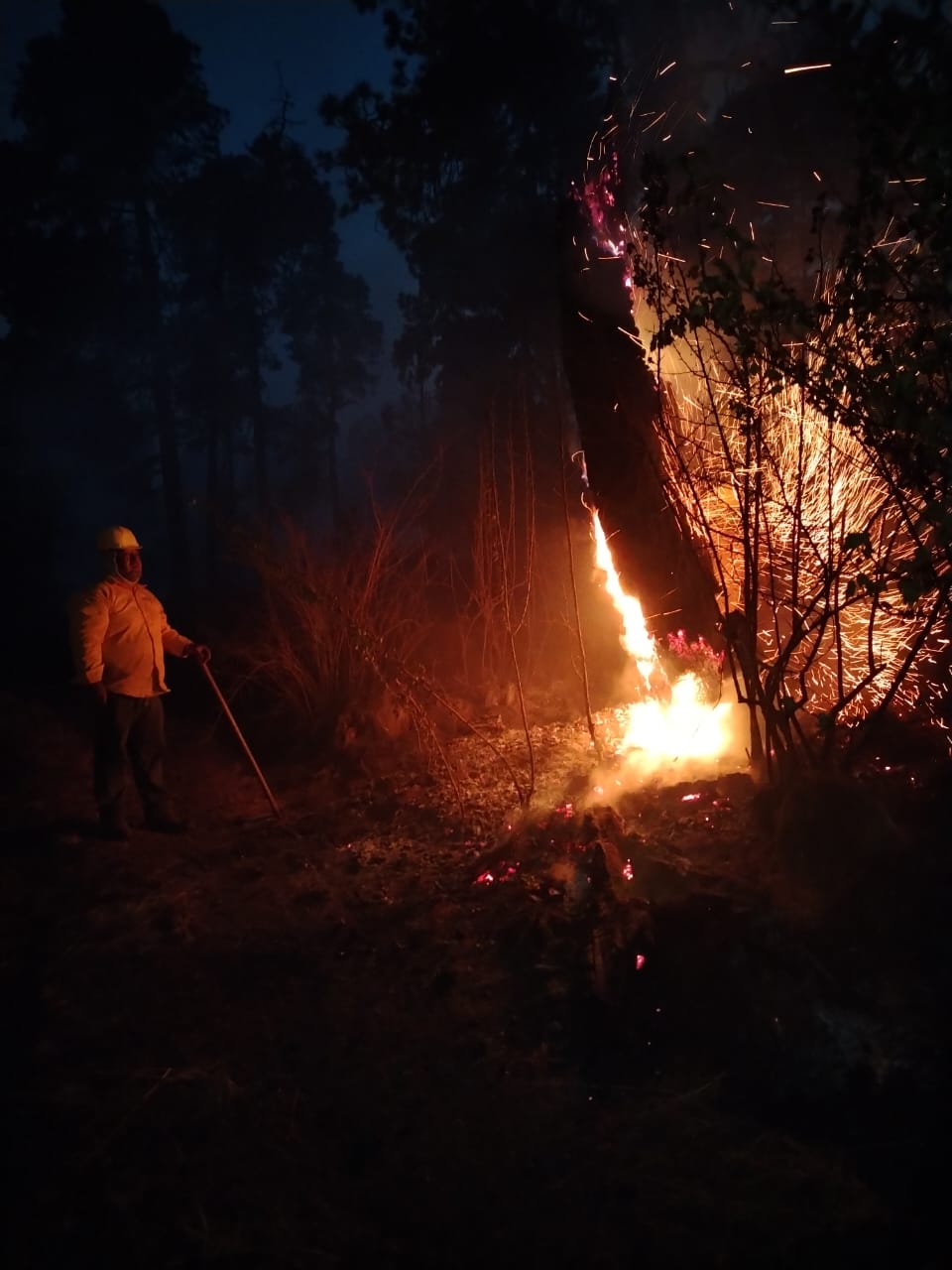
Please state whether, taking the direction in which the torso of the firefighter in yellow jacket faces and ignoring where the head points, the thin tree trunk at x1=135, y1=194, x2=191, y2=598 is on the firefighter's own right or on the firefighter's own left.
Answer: on the firefighter's own left

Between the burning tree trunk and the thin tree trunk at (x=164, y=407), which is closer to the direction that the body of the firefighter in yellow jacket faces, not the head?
the burning tree trunk

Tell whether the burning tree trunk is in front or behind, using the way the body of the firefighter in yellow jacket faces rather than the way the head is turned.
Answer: in front
